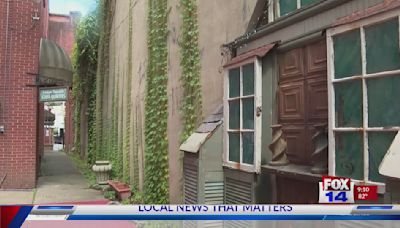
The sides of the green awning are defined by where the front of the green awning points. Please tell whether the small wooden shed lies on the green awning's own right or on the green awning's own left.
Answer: on the green awning's own right

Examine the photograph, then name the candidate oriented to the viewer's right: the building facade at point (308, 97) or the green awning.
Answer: the green awning

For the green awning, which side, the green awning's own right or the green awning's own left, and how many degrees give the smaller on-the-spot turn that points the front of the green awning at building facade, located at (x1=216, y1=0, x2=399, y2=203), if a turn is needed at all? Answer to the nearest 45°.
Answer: approximately 90° to the green awning's own right

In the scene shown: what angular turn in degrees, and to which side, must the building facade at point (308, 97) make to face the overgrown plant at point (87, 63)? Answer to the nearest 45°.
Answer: approximately 90° to its right

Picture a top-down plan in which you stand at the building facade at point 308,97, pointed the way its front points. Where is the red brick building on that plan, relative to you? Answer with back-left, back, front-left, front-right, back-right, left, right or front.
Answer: right

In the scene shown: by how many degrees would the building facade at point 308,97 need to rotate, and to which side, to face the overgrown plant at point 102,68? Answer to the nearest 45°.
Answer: approximately 90° to its right

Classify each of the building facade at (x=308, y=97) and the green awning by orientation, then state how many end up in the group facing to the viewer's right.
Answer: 1

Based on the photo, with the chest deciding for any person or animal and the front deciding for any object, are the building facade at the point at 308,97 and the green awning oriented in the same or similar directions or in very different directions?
very different directions

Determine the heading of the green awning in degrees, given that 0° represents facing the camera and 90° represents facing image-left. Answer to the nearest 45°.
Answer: approximately 270°

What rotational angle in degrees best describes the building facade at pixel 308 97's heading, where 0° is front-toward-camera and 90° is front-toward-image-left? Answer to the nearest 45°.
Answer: approximately 45°
